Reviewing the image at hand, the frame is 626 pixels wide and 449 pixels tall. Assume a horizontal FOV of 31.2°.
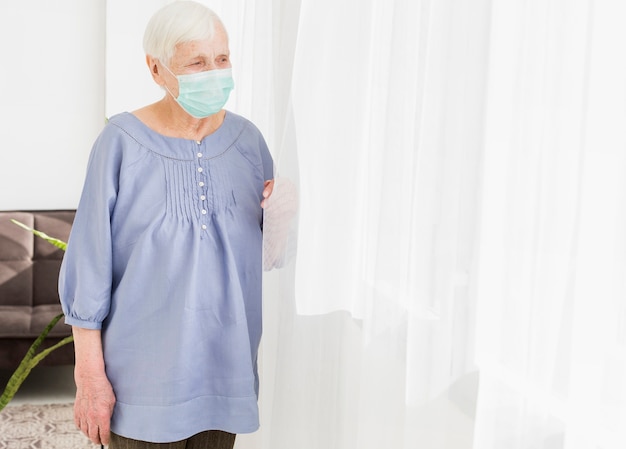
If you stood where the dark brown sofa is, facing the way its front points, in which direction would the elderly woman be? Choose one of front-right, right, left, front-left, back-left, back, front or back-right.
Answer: front

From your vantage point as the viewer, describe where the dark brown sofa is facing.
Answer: facing the viewer

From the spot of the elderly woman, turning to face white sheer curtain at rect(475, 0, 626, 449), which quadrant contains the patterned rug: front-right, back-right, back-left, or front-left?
back-left

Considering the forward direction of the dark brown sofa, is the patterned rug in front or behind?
in front

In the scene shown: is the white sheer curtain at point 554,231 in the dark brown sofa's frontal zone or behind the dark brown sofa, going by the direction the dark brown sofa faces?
frontal zone

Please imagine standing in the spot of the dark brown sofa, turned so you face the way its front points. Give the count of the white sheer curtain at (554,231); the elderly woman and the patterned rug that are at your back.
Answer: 0

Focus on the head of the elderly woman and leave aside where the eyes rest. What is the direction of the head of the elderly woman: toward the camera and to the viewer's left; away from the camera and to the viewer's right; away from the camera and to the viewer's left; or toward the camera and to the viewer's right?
toward the camera and to the viewer's right
